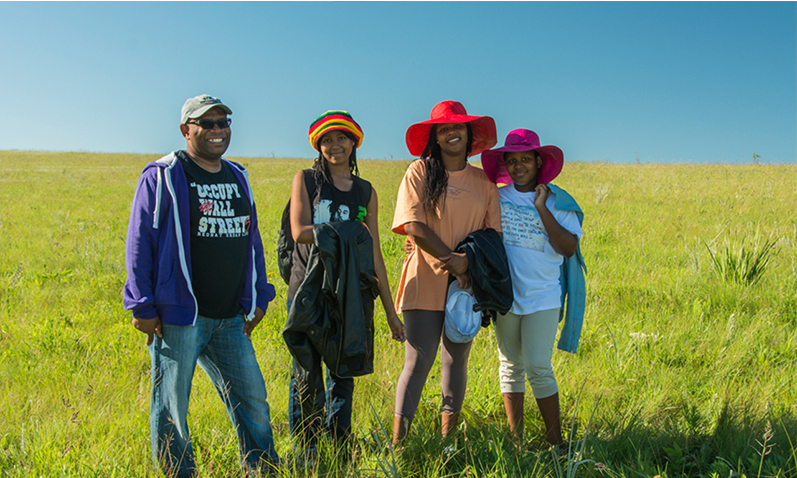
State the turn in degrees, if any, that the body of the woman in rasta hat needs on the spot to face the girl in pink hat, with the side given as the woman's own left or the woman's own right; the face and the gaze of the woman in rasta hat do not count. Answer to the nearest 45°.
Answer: approximately 90° to the woman's own left

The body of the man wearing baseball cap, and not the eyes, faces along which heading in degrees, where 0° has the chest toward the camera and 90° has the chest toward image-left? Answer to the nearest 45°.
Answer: approximately 315°

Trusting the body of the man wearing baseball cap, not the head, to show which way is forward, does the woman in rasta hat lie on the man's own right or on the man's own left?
on the man's own left

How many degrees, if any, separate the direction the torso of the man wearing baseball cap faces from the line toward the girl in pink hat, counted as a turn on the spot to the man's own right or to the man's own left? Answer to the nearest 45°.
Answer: approximately 45° to the man's own left

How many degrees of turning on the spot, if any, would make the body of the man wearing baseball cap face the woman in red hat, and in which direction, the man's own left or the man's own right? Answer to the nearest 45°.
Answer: approximately 45° to the man's own left

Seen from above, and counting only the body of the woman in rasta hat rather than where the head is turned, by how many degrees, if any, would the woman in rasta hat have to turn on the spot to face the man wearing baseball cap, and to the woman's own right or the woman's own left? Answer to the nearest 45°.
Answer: approximately 45° to the woman's own right
